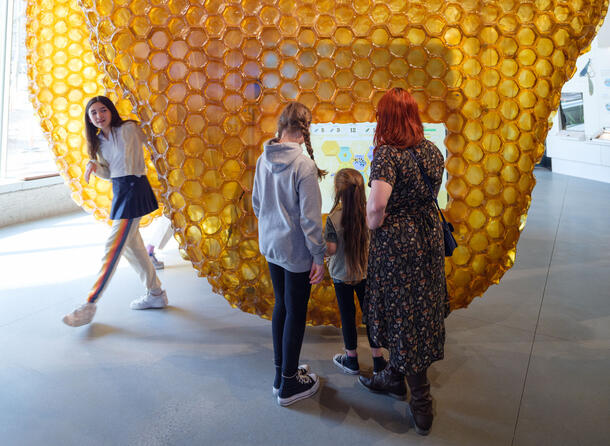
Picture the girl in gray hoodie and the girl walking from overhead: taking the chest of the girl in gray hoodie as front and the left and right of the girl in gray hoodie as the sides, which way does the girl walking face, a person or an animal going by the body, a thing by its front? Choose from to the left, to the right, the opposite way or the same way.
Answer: the opposite way

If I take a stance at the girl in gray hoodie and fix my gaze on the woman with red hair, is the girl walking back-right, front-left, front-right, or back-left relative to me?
back-left

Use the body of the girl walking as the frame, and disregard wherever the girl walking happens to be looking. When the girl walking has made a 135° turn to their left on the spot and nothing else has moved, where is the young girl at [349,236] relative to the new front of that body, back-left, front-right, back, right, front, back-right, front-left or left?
front-right

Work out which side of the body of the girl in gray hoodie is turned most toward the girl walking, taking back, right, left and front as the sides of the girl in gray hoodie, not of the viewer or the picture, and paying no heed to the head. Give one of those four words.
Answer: left

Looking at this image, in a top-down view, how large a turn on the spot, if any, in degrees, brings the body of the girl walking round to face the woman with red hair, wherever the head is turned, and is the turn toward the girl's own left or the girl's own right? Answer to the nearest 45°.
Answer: approximately 90° to the girl's own left

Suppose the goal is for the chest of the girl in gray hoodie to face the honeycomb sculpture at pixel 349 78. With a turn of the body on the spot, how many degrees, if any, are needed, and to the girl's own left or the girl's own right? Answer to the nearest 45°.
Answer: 0° — they already face it

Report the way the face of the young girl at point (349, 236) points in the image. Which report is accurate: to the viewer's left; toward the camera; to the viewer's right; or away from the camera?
away from the camera

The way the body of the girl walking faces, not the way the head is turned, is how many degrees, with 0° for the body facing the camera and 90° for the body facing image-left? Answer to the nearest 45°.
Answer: approximately 45°

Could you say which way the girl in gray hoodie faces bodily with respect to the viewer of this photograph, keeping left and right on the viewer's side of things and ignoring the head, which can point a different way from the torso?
facing away from the viewer and to the right of the viewer

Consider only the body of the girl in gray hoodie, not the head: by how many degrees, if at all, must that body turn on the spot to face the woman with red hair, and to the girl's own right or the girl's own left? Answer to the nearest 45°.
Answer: approximately 45° to the girl's own right

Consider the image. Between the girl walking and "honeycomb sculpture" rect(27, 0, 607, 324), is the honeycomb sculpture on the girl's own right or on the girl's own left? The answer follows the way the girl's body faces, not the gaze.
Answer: on the girl's own left
